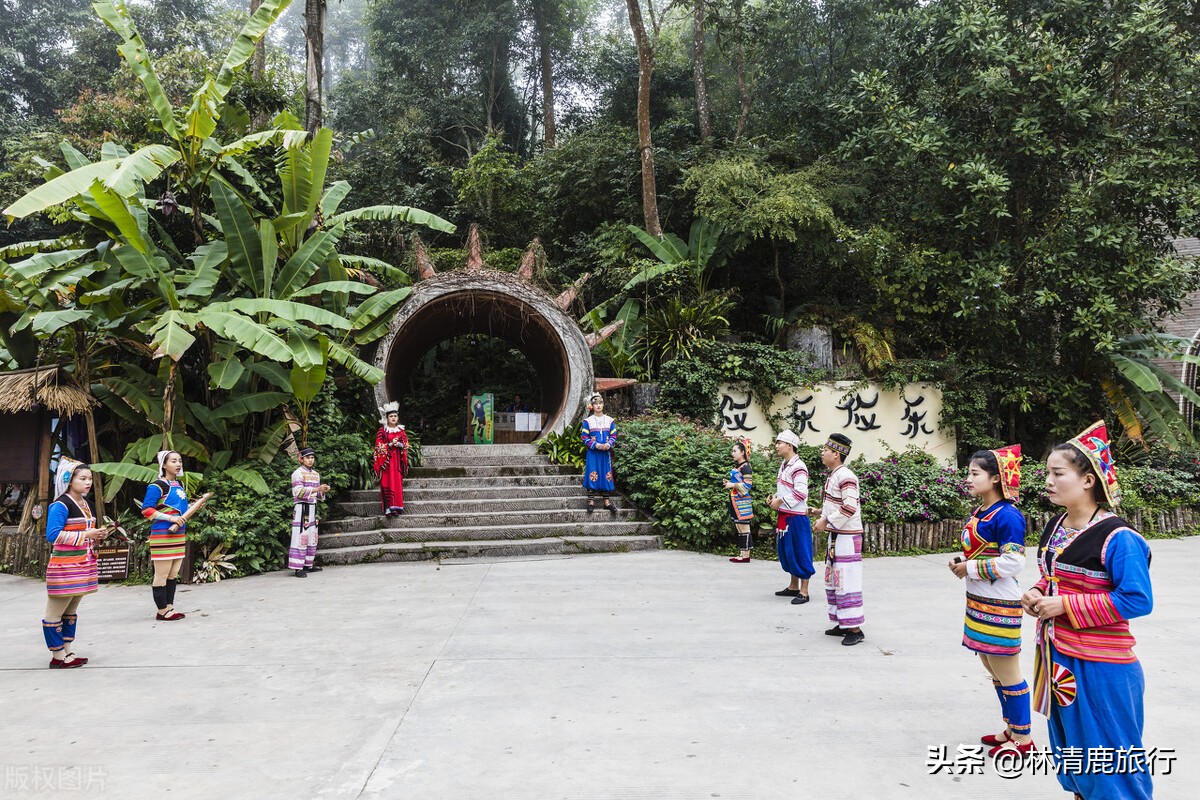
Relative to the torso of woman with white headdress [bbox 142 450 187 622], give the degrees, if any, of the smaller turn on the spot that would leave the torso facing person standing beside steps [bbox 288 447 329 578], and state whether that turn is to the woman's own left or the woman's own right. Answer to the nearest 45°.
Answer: approximately 90° to the woman's own left

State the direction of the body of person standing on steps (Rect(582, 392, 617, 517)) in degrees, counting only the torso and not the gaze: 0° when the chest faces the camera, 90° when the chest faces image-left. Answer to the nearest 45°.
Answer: approximately 0°

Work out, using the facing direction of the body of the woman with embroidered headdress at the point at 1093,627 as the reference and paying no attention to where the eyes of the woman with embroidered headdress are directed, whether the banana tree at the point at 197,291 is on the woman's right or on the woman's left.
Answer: on the woman's right

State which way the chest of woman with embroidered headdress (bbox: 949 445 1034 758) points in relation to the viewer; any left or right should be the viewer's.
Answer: facing to the left of the viewer

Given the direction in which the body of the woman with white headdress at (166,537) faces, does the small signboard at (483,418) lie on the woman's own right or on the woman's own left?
on the woman's own left

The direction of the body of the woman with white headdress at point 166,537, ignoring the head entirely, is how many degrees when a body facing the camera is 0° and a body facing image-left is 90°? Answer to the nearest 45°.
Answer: approximately 315°

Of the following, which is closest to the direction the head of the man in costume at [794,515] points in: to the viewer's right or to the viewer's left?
to the viewer's left

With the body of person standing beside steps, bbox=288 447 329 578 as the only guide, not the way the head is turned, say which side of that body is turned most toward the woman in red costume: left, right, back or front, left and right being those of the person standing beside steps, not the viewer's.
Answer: left

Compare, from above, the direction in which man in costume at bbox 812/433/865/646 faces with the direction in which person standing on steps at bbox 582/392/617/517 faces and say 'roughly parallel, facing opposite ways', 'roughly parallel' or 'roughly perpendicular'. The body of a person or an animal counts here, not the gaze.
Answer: roughly perpendicular

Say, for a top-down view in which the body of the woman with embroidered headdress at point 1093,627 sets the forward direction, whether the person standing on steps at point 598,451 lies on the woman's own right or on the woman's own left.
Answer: on the woman's own right
